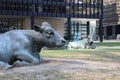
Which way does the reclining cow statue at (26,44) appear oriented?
to the viewer's right
